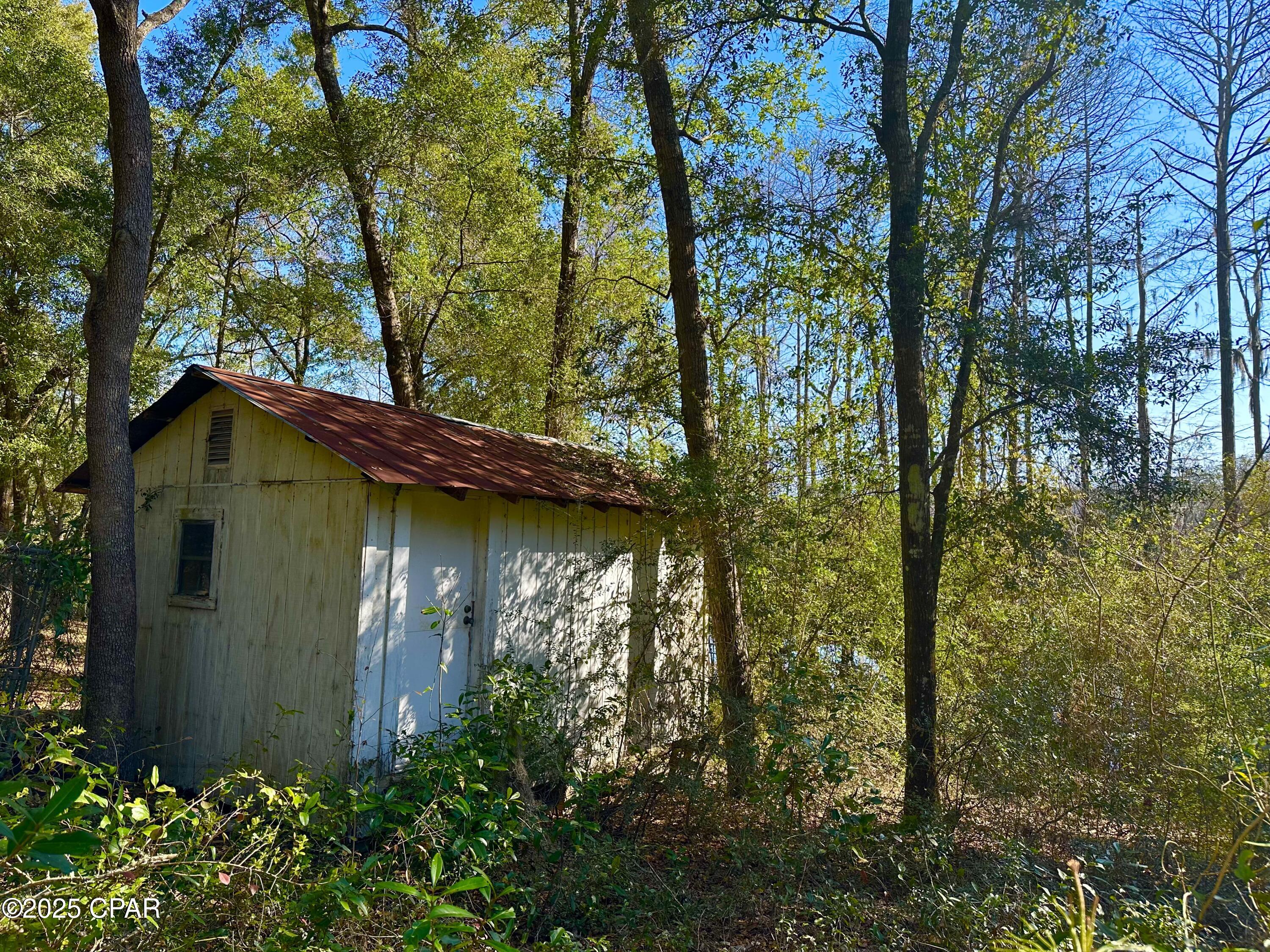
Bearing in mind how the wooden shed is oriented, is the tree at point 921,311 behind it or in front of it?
in front

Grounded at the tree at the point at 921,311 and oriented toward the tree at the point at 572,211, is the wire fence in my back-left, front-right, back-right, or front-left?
front-left

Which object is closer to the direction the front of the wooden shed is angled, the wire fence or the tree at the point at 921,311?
the tree

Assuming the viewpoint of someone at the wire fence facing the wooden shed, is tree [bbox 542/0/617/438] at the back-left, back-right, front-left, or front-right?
front-left

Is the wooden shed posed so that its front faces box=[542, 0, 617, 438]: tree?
no

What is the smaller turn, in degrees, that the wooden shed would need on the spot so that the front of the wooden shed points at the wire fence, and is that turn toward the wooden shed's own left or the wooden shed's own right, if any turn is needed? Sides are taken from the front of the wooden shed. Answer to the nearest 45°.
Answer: approximately 135° to the wooden shed's own right

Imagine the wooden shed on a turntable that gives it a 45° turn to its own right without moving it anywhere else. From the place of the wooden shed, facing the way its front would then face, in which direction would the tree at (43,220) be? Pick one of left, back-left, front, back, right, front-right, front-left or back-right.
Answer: back-right

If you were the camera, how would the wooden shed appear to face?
facing the viewer and to the right of the viewer
